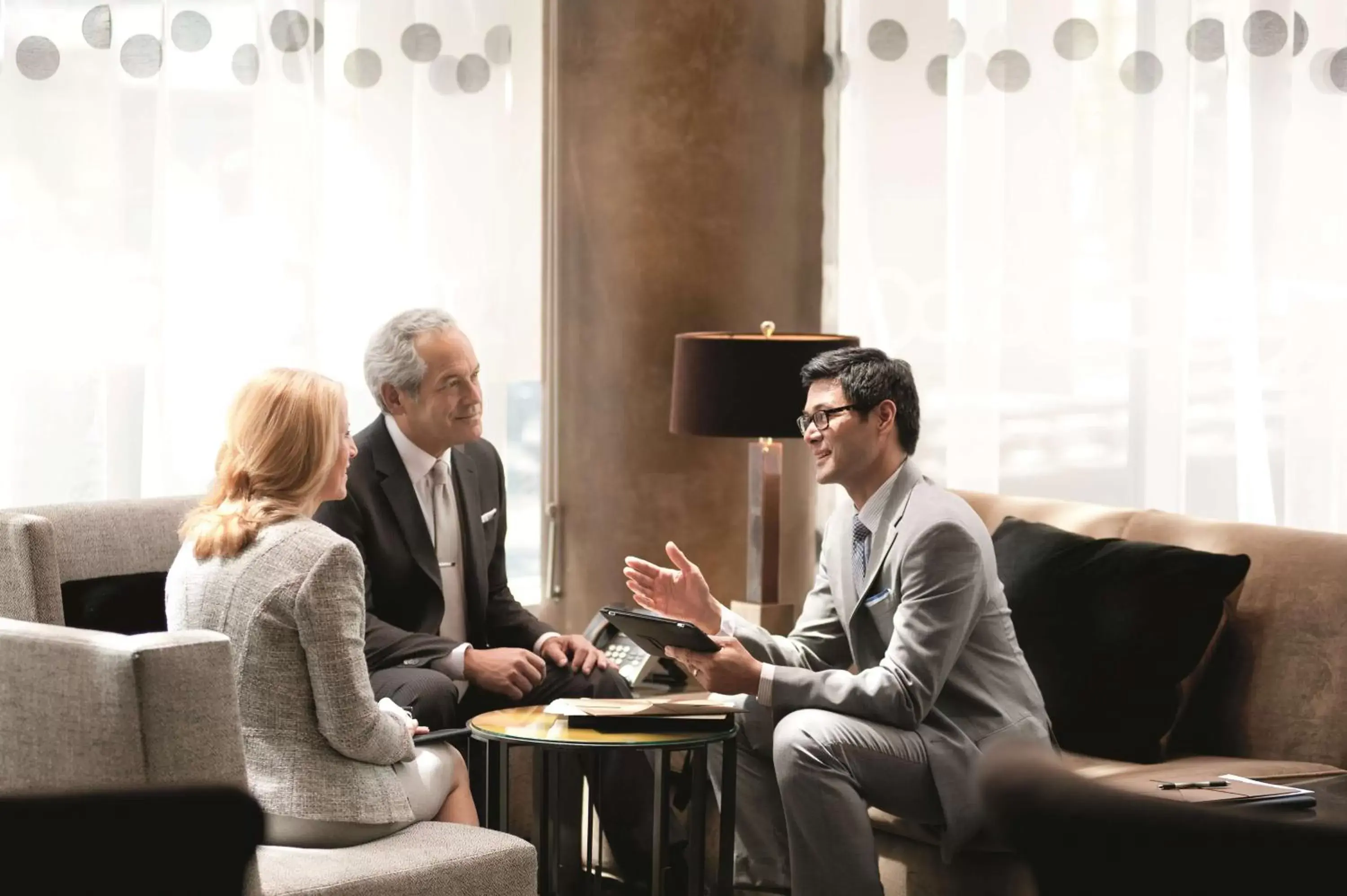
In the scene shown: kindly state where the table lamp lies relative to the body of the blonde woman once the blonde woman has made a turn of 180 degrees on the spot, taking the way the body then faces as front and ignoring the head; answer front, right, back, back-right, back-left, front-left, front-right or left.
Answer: back

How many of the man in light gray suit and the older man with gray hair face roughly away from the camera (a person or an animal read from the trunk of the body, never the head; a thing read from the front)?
0

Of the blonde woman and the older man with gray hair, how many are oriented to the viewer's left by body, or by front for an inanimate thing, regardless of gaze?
0

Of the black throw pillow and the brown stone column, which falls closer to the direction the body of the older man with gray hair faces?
the black throw pillow

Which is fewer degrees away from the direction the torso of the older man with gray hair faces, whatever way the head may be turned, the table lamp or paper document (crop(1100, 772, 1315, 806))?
the paper document

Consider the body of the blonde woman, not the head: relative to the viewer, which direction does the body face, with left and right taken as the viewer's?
facing away from the viewer and to the right of the viewer

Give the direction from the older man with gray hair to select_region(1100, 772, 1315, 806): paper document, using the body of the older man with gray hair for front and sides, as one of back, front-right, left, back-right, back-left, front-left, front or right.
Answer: front

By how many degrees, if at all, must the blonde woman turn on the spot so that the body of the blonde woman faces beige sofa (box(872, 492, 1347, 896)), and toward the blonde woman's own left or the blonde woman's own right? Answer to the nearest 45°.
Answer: approximately 45° to the blonde woman's own right

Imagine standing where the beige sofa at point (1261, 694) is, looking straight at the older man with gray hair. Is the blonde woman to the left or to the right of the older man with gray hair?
left

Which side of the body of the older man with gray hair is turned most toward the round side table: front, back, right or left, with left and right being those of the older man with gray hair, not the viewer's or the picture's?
front

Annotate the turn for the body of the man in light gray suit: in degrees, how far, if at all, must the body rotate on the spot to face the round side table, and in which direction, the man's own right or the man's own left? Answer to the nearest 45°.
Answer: approximately 45° to the man's own right

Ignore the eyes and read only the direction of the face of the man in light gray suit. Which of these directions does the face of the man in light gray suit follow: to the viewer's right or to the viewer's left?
to the viewer's left

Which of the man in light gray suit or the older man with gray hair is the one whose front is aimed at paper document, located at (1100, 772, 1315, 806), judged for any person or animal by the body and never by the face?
the older man with gray hair

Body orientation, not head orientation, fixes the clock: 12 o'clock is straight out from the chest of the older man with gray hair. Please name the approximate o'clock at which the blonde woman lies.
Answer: The blonde woman is roughly at 2 o'clock from the older man with gray hair.

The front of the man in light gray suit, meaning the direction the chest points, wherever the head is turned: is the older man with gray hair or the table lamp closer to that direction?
the older man with gray hair

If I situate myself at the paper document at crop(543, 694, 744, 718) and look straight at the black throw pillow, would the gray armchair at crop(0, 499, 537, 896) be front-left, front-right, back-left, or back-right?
back-right

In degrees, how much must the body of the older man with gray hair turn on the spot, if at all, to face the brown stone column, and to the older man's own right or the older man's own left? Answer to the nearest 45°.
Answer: approximately 90° to the older man's own left

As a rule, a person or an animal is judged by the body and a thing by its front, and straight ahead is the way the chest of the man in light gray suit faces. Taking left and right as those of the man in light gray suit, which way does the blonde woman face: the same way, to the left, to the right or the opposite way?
the opposite way

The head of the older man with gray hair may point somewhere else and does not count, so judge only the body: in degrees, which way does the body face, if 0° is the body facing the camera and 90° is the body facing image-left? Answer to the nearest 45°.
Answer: approximately 315°
